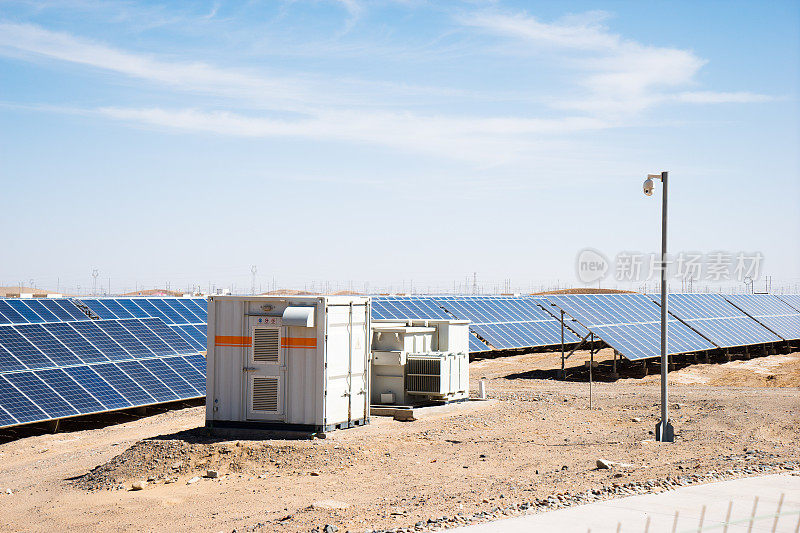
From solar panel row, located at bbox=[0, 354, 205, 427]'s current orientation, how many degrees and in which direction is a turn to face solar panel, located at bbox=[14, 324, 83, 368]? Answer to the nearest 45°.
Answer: approximately 180°

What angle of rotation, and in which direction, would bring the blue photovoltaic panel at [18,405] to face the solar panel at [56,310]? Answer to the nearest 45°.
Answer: approximately 135° to its left

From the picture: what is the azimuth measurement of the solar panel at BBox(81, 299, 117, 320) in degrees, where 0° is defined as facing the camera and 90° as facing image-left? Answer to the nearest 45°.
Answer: approximately 315°

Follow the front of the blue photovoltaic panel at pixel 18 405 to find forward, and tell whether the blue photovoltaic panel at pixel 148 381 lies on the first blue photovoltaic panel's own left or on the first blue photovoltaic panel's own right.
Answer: on the first blue photovoltaic panel's own left

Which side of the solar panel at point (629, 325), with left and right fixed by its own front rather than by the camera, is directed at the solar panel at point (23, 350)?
right

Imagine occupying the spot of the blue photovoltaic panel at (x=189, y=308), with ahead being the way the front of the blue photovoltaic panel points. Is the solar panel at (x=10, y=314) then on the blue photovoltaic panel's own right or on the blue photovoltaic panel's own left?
on the blue photovoltaic panel's own right

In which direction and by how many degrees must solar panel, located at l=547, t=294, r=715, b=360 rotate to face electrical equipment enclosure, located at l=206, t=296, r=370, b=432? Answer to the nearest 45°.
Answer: approximately 45° to its right

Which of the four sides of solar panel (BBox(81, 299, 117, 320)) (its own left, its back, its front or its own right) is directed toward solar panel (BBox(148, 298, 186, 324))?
left
